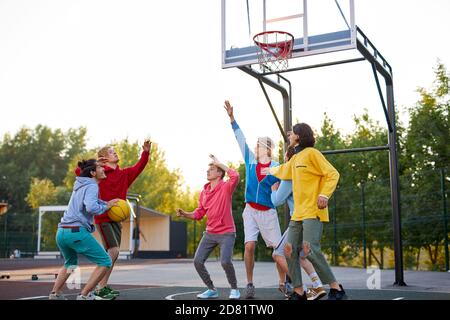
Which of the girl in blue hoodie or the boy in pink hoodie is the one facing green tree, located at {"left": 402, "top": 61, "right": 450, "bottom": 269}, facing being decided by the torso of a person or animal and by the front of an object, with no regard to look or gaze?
the girl in blue hoodie

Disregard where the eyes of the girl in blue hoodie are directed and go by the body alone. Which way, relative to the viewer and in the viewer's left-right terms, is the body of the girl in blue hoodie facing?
facing away from the viewer and to the right of the viewer

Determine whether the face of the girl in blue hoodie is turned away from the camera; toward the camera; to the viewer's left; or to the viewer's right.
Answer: to the viewer's right

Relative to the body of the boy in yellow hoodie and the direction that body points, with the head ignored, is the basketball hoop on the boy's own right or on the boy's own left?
on the boy's own right

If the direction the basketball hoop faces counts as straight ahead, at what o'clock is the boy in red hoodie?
The boy in red hoodie is roughly at 12 o'clock from the basketball hoop.

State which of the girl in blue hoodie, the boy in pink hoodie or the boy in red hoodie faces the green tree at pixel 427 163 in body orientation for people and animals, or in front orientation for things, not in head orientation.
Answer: the girl in blue hoodie
